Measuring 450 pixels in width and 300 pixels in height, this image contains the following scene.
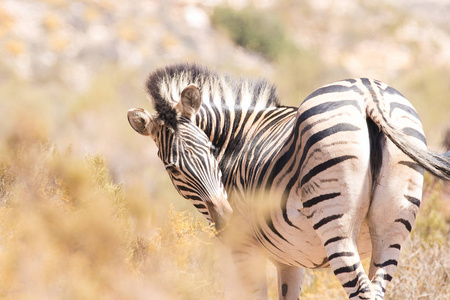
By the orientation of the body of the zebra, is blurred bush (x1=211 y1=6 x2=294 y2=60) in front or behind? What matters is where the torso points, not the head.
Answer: in front

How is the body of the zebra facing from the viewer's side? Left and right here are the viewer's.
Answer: facing away from the viewer and to the left of the viewer
